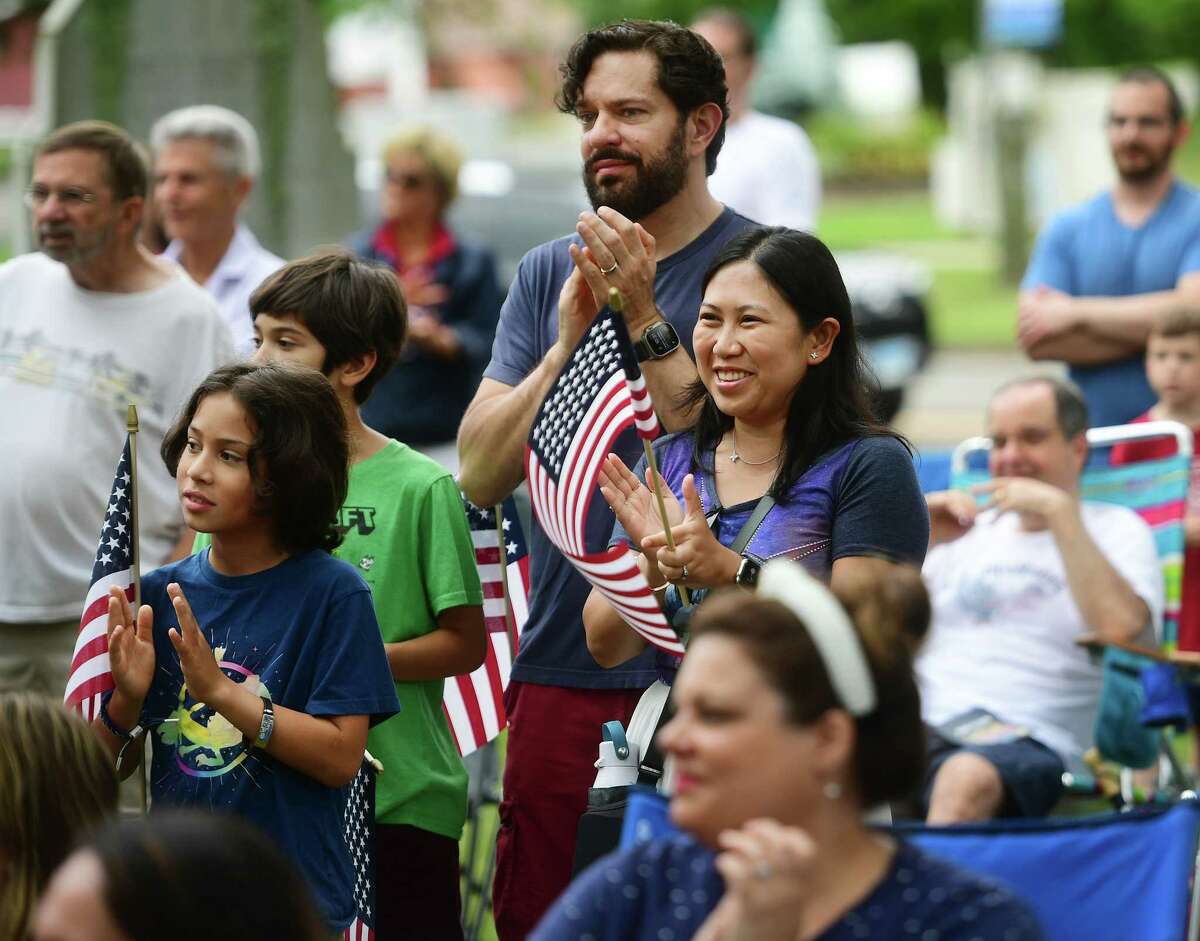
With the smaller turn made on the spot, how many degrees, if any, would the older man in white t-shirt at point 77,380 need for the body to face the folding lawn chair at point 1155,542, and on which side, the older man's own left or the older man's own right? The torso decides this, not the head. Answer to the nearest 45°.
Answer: approximately 135° to the older man's own left

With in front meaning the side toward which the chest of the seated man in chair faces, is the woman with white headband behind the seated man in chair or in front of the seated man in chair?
in front

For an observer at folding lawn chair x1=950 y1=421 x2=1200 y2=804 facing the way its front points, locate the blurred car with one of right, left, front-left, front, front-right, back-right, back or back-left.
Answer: back-right

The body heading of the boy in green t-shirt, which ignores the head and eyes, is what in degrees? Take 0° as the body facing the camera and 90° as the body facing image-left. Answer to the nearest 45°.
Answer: approximately 45°

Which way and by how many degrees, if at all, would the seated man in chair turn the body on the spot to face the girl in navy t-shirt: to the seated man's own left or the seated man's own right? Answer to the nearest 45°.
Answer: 0° — they already face them

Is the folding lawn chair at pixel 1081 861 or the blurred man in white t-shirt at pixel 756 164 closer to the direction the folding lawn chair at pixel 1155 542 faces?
the folding lawn chair
